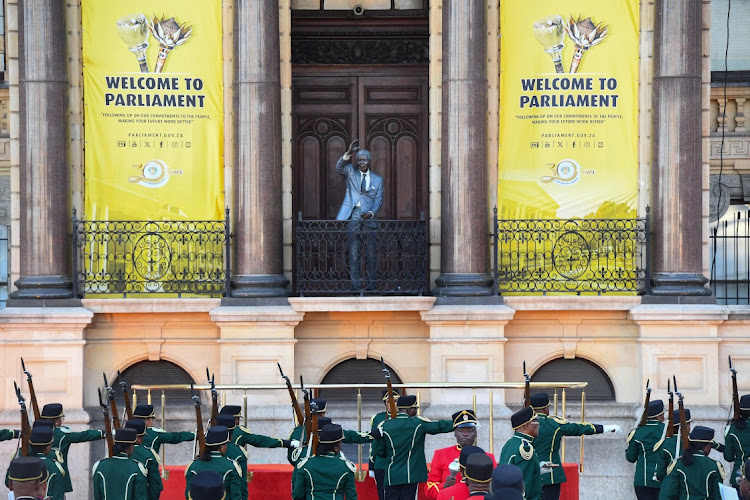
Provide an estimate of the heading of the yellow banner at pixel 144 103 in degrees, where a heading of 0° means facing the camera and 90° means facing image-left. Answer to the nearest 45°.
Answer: approximately 0°

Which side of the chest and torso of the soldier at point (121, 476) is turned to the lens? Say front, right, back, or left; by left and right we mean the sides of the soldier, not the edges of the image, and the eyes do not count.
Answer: back

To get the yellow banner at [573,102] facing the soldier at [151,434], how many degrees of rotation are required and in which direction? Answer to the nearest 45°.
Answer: approximately 45° to its right

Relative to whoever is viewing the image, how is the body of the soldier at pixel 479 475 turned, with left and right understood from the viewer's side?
facing away from the viewer

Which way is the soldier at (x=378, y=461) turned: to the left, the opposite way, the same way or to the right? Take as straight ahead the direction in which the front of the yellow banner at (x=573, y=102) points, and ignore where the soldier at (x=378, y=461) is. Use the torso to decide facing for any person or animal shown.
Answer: the opposite way

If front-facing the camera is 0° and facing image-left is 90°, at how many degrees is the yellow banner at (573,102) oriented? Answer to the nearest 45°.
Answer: approximately 0°

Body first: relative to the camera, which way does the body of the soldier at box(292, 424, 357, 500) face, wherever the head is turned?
away from the camera
